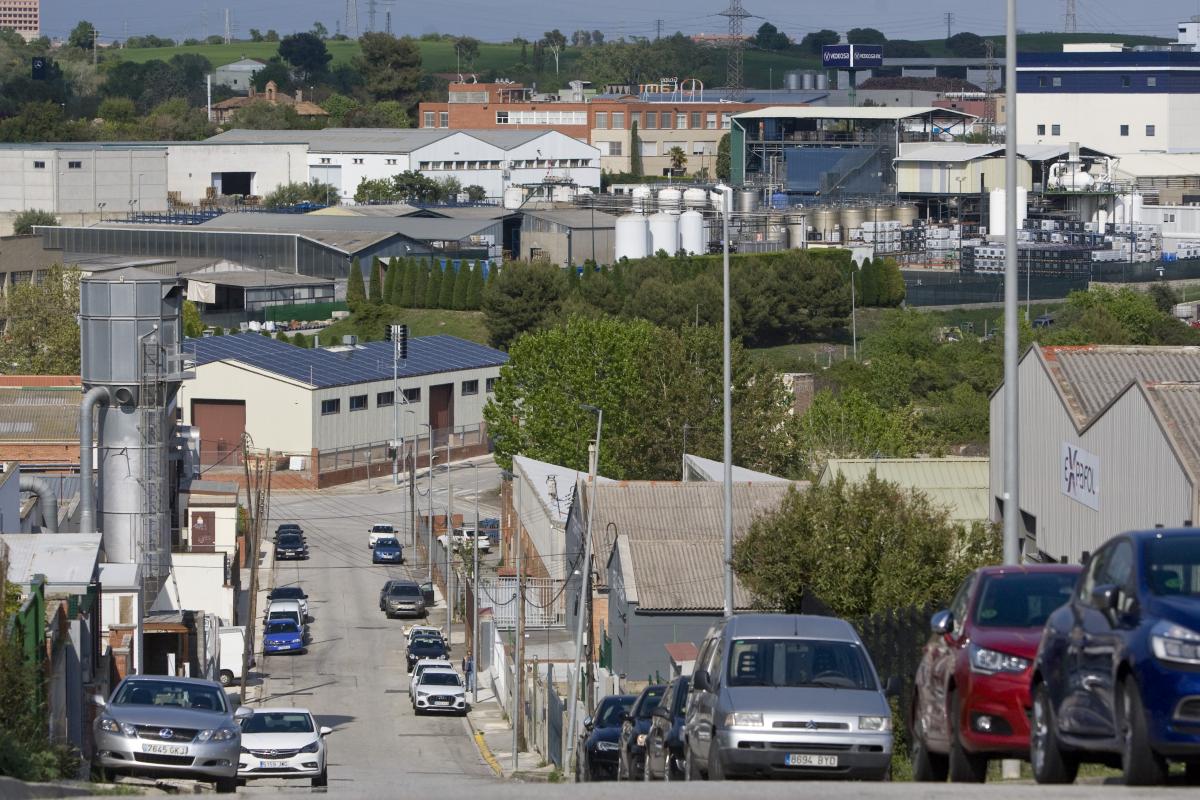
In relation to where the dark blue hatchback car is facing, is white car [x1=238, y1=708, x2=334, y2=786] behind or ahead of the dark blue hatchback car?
behind

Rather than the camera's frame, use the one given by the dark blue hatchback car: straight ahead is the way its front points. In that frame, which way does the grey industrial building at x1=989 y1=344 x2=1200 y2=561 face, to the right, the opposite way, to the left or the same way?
to the right

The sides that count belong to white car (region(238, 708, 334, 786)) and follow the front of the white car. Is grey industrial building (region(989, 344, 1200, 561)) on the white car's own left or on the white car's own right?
on the white car's own left

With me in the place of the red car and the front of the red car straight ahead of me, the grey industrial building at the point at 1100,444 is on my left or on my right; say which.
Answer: on my left

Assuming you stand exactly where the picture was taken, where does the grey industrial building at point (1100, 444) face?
facing the viewer and to the left of the viewer

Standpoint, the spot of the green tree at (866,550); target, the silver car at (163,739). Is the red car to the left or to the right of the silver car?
left

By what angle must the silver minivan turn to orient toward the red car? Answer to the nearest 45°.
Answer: approximately 45° to its left

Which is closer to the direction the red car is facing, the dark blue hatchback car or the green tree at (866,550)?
the dark blue hatchback car

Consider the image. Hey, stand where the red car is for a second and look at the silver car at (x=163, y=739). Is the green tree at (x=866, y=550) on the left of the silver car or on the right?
right

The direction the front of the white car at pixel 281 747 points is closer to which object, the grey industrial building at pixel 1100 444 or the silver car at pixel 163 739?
the silver car

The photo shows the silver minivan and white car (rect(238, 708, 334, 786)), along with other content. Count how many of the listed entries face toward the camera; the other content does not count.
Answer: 2

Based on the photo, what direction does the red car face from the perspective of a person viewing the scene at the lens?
facing the viewer and to the right of the viewer
